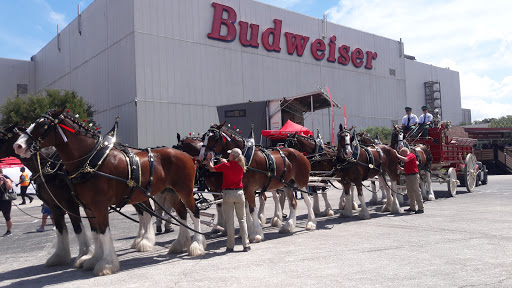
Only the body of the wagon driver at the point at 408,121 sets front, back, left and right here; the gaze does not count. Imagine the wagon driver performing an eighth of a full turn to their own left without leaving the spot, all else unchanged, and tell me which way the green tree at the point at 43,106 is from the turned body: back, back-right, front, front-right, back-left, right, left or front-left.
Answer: right

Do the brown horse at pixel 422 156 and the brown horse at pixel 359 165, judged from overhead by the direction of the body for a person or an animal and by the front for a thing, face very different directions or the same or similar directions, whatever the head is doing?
same or similar directions

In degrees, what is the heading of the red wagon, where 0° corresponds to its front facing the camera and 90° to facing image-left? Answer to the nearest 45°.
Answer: approximately 45°

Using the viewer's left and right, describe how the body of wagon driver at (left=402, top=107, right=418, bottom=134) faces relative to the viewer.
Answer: facing the viewer and to the left of the viewer

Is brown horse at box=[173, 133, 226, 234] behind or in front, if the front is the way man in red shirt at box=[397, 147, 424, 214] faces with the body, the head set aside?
in front

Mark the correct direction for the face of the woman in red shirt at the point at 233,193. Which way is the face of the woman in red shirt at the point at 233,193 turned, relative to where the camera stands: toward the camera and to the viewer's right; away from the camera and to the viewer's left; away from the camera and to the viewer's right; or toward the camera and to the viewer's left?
away from the camera and to the viewer's left

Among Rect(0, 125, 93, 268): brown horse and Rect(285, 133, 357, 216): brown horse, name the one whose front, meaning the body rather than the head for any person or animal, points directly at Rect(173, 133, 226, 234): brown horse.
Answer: Rect(285, 133, 357, 216): brown horse

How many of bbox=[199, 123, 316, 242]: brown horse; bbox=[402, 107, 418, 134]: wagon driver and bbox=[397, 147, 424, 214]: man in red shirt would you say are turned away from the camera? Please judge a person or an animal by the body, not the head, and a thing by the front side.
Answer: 0

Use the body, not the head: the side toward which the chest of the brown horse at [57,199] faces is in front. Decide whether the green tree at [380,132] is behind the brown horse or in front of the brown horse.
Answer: behind

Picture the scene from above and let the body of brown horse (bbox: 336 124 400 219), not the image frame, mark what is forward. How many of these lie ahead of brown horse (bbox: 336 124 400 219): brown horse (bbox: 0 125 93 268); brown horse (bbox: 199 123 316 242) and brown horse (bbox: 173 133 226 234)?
3

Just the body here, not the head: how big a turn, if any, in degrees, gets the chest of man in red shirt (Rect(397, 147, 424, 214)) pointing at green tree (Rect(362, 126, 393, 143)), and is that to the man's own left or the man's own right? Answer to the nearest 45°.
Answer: approximately 90° to the man's own right

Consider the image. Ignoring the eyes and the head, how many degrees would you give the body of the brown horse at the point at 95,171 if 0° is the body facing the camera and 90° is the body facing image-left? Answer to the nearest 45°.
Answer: approximately 45°

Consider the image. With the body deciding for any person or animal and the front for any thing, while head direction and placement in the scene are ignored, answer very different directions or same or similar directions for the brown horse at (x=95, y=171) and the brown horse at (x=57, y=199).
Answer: same or similar directions

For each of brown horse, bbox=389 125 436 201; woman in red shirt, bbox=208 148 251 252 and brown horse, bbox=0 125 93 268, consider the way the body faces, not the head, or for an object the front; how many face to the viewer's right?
0

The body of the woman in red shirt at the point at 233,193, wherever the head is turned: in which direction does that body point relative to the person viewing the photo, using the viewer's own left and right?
facing away from the viewer and to the left of the viewer

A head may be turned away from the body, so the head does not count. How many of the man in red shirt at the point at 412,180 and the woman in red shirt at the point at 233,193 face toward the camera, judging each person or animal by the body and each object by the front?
0

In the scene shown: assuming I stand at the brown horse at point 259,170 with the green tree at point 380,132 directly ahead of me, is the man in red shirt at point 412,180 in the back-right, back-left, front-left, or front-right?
front-right

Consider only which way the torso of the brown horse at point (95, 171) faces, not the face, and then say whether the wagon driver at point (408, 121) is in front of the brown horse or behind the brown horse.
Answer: behind

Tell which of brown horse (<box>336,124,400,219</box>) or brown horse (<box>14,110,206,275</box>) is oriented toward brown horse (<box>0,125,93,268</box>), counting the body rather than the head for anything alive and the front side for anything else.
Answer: brown horse (<box>336,124,400,219</box>)

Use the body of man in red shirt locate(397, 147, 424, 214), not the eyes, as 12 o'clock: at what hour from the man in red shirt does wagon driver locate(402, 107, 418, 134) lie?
The wagon driver is roughly at 3 o'clock from the man in red shirt.
